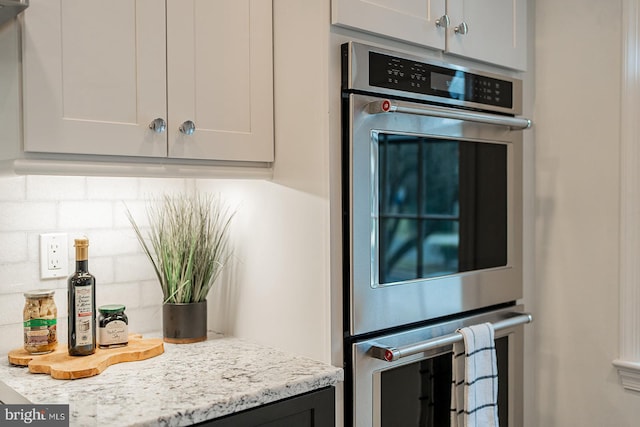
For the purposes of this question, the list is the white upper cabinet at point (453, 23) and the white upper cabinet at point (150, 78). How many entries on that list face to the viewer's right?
0

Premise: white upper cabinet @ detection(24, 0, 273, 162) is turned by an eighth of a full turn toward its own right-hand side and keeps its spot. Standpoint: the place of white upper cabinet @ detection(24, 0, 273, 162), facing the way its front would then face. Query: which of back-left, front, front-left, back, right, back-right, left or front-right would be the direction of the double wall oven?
back
